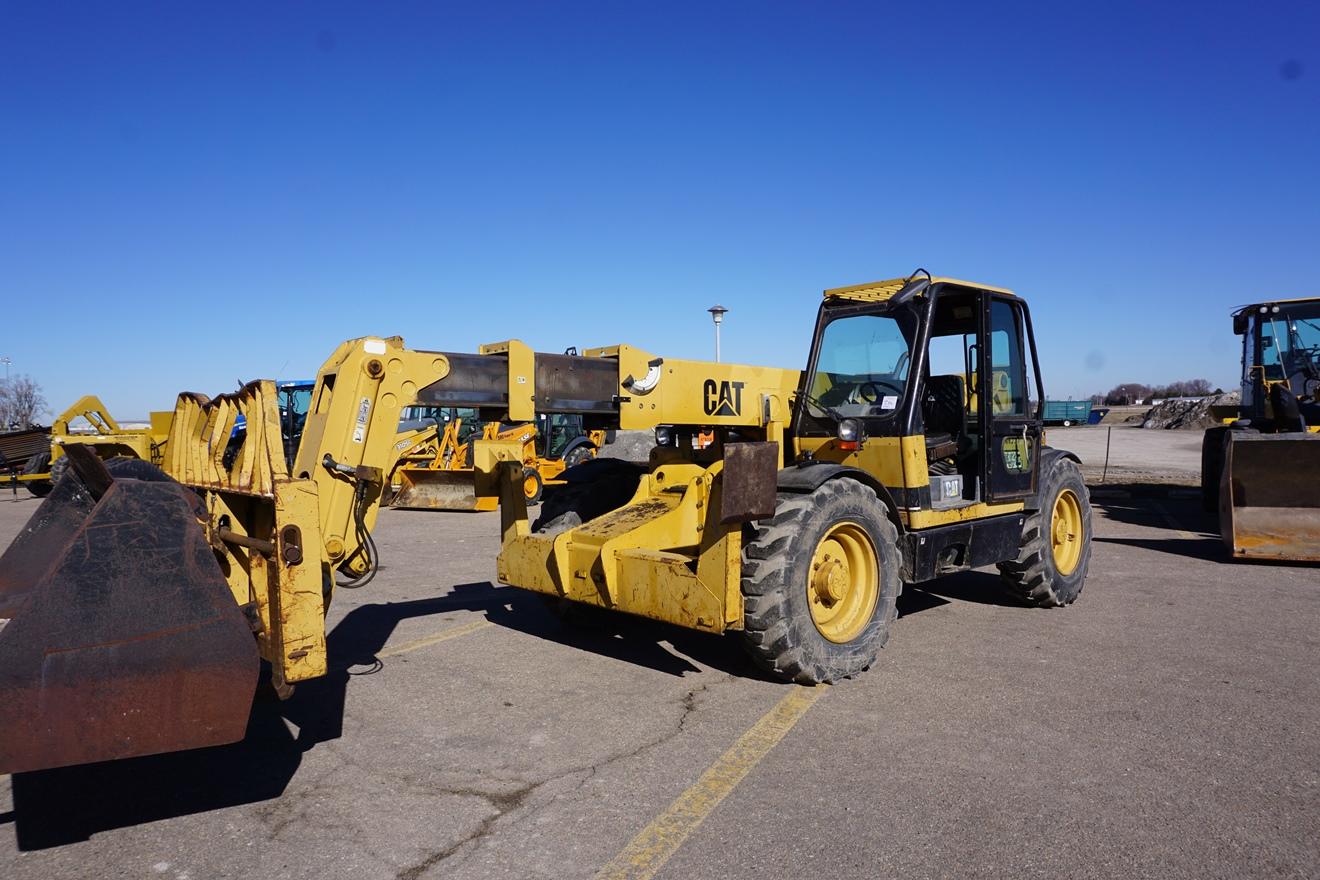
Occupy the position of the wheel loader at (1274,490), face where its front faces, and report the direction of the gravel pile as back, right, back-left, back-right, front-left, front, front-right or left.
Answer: right

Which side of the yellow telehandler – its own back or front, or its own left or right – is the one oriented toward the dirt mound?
back

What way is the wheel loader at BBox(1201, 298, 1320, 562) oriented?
toward the camera

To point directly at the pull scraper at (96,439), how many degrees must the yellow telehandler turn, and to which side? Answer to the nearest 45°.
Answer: approximately 90° to its right

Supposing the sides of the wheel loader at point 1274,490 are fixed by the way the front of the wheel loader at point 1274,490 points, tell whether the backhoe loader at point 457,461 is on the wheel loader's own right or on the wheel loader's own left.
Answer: on the wheel loader's own right

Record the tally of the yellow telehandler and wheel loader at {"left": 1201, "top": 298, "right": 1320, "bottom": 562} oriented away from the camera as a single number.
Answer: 0

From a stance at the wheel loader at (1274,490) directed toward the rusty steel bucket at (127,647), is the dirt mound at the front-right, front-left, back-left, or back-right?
back-right

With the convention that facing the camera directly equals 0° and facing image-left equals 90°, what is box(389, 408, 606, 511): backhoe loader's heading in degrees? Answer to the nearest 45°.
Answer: approximately 45°

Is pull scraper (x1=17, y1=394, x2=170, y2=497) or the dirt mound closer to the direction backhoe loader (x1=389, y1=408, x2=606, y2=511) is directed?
the pull scraper

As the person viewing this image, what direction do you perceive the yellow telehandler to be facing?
facing the viewer and to the left of the viewer

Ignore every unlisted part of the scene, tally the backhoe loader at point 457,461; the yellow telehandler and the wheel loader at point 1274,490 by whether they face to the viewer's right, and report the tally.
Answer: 0

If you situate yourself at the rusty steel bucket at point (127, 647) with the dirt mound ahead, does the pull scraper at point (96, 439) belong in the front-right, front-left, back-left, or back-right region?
front-left

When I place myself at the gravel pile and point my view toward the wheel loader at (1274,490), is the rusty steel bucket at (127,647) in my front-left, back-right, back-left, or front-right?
front-right

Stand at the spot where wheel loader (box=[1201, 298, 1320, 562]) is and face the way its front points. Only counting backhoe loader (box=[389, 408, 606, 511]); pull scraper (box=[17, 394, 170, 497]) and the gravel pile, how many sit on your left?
0
